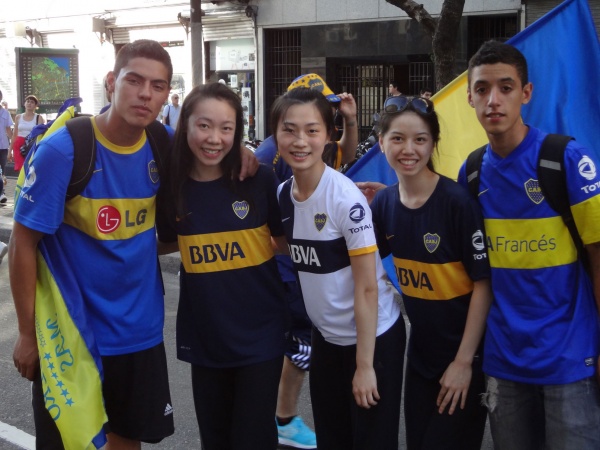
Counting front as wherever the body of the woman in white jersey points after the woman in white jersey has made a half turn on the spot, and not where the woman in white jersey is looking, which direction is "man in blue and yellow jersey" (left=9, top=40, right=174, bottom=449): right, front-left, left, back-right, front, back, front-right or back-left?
back-left

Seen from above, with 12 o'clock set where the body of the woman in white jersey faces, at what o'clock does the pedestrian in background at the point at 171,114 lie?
The pedestrian in background is roughly at 4 o'clock from the woman in white jersey.

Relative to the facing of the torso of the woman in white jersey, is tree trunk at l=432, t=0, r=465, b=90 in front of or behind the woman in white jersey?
behind

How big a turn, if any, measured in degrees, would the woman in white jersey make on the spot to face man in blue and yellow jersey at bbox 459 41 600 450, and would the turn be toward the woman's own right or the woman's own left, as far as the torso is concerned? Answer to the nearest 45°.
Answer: approximately 135° to the woman's own left

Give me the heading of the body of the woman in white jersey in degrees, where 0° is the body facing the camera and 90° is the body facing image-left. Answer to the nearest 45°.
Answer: approximately 45°

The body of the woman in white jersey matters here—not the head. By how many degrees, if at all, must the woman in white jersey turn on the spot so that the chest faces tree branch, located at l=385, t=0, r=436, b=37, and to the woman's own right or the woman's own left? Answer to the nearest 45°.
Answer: approximately 135° to the woman's own right
